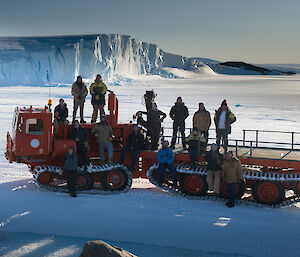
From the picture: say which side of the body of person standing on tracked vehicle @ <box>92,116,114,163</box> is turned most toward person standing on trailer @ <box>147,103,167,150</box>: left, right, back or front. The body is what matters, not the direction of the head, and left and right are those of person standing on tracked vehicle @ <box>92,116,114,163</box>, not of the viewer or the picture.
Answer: left

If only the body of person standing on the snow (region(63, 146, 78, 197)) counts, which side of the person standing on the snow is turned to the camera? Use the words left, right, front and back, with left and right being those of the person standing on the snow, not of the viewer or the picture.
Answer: front

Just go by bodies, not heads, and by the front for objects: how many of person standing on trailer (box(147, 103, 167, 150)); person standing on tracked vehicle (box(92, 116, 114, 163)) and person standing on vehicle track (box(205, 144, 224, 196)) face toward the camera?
3

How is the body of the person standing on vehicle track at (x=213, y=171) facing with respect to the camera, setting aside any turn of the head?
toward the camera

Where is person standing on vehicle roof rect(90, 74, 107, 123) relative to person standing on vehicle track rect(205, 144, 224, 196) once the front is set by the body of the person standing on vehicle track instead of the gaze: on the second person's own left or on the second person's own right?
on the second person's own right

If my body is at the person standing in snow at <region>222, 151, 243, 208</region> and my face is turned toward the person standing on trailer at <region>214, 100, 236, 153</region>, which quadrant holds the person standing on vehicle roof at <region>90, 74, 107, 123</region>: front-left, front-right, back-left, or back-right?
front-left

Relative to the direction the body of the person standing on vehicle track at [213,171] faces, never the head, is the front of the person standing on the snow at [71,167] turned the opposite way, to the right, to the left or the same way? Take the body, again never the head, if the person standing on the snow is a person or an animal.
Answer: the same way

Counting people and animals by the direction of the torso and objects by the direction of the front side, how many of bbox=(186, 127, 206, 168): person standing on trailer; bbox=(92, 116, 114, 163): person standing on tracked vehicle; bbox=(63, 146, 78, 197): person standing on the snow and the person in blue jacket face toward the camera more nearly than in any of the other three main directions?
4

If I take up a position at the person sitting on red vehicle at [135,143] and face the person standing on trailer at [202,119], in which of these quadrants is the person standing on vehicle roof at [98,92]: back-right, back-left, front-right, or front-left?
back-left

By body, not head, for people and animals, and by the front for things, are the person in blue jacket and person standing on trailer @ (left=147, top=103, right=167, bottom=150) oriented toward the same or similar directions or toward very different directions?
same or similar directions

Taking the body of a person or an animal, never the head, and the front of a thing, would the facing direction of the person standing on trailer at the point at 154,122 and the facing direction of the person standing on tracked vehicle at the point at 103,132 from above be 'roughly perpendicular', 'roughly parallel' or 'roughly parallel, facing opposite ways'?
roughly parallel

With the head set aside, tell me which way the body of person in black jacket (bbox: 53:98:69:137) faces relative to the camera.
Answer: toward the camera

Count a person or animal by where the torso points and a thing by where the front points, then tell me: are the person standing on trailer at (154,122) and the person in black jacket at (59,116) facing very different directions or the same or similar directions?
same or similar directions

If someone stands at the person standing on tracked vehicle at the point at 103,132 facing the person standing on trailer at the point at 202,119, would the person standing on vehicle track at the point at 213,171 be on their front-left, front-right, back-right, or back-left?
front-right
